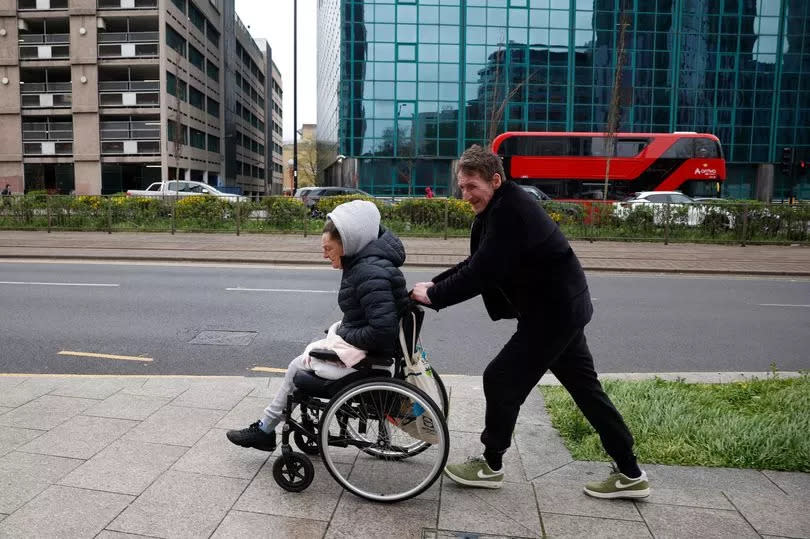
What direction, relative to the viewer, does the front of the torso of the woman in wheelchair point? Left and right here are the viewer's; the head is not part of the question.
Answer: facing to the left of the viewer

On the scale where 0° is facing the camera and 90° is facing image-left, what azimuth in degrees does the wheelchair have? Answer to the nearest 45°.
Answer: approximately 90°

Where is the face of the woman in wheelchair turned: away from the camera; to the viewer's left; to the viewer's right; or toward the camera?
to the viewer's left

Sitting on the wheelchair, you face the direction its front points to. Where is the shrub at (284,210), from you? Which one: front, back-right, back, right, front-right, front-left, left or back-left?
right

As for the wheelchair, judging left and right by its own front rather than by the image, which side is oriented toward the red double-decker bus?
right

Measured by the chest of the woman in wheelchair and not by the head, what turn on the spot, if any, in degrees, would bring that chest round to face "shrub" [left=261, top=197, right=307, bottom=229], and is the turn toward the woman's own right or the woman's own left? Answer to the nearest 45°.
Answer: approximately 90° to the woman's own right
